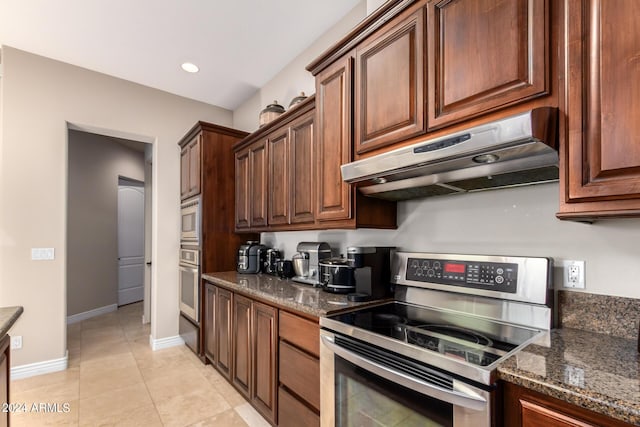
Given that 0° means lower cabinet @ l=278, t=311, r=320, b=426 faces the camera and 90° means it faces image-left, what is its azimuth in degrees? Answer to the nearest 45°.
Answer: approximately 45°

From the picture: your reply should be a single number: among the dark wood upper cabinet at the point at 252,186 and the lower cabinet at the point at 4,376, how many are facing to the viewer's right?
1

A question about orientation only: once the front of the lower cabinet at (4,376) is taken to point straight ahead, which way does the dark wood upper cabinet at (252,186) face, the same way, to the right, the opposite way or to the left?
the opposite way

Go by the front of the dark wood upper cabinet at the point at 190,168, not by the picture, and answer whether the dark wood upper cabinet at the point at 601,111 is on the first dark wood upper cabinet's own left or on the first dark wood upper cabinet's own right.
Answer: on the first dark wood upper cabinet's own left

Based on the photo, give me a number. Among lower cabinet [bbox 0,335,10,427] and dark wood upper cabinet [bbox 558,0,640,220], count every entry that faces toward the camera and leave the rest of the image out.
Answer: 1

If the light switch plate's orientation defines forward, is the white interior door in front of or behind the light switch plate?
behind

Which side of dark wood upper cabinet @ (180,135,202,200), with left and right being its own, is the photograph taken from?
left

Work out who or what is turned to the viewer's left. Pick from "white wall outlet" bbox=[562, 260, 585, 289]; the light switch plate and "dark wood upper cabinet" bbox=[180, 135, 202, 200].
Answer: the dark wood upper cabinet

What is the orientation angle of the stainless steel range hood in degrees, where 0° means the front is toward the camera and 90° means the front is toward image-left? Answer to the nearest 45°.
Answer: approximately 45°

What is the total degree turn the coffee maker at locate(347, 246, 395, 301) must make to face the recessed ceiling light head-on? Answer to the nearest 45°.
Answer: approximately 90° to its right
